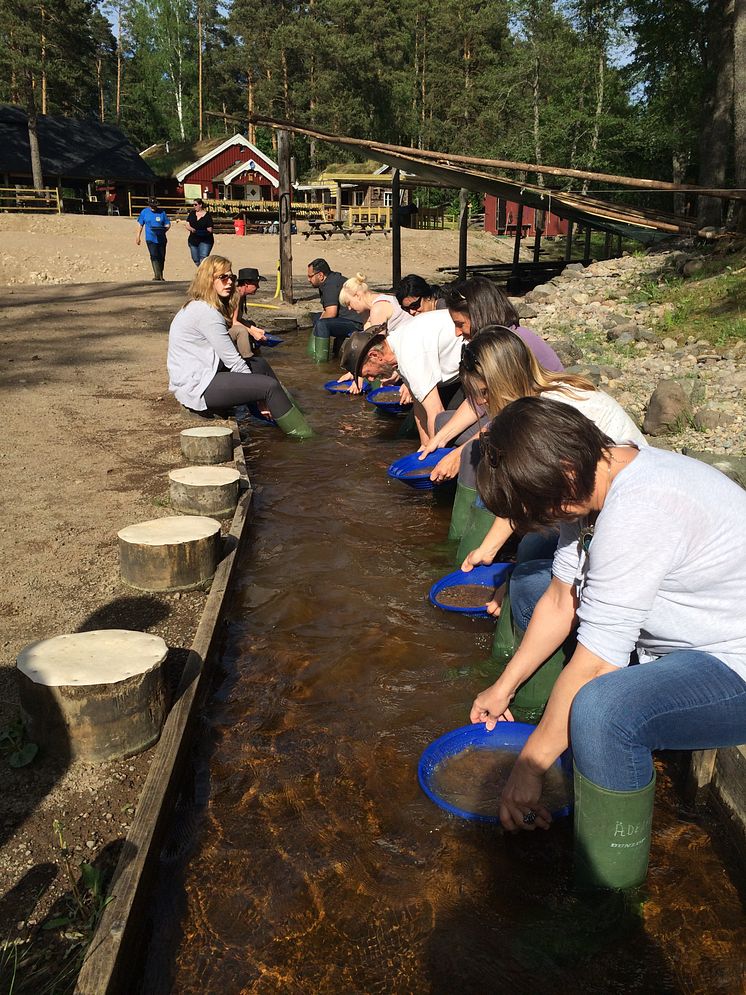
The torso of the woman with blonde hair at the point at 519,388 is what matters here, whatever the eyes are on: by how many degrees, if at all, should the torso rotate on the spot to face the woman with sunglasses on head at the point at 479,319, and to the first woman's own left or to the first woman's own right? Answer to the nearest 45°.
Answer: approximately 90° to the first woman's own right

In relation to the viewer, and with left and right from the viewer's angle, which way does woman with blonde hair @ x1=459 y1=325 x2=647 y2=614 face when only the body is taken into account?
facing to the left of the viewer

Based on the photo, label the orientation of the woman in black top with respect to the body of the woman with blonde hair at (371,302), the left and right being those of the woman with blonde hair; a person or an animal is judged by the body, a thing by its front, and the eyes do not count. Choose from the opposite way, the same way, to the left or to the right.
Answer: to the left

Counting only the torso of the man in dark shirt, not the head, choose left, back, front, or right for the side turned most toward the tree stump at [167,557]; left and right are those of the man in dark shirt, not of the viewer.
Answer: left

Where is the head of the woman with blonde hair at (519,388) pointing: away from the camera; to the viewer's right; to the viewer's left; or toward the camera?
to the viewer's left

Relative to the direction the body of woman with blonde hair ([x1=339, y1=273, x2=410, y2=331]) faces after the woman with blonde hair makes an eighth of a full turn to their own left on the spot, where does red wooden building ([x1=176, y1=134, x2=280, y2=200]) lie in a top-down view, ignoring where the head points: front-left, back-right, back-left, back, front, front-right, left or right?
back-right

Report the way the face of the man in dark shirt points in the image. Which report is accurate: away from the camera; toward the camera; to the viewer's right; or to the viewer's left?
to the viewer's left

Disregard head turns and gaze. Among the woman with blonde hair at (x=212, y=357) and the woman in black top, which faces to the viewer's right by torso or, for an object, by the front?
the woman with blonde hair

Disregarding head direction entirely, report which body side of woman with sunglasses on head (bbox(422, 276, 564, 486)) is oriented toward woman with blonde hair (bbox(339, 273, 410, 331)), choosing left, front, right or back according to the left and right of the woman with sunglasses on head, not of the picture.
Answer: right

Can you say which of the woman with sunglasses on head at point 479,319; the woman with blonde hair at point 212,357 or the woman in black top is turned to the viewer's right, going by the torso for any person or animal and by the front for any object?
the woman with blonde hair

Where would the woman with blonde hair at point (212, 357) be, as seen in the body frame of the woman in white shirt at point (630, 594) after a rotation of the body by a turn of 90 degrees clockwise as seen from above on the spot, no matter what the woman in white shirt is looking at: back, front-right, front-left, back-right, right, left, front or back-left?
front-left

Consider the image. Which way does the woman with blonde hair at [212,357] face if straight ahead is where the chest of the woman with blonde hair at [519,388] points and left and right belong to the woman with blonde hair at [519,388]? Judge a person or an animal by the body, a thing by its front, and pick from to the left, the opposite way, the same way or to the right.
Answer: the opposite way

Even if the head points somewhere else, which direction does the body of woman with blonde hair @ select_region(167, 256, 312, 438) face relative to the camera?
to the viewer's right

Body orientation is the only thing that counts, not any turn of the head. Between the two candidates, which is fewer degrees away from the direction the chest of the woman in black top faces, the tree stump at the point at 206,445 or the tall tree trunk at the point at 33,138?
the tree stump

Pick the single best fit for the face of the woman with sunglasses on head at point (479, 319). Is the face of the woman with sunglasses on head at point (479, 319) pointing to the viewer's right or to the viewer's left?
to the viewer's left
